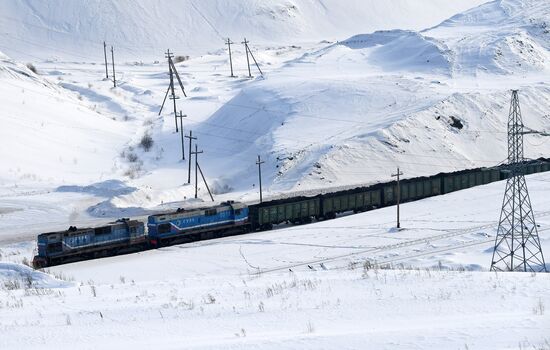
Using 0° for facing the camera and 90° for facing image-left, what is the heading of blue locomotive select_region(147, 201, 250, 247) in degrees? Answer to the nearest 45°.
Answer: approximately 45°

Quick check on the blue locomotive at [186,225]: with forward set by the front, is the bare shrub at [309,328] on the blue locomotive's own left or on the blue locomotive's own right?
on the blue locomotive's own left

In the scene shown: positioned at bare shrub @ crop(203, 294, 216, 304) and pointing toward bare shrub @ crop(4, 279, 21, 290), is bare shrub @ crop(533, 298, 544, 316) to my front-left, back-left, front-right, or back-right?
back-right

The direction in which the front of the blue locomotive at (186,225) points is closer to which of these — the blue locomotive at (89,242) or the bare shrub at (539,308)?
the blue locomotive

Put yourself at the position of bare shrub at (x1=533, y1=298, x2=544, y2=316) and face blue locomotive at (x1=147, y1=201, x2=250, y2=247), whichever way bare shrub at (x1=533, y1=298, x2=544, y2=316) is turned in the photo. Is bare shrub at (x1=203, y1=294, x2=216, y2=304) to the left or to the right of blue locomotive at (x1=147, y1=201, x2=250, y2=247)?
left

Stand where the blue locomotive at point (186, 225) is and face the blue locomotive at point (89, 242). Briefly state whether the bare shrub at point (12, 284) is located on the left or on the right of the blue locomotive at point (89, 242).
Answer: left

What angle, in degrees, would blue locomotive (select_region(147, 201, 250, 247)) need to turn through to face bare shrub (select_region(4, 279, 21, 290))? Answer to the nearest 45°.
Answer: approximately 45° to its left

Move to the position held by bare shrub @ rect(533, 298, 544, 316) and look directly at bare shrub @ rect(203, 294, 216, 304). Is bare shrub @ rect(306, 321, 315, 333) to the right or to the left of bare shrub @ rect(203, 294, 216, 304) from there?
left

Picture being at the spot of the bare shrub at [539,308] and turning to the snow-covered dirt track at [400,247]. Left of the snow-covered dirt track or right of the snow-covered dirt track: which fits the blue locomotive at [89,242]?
left

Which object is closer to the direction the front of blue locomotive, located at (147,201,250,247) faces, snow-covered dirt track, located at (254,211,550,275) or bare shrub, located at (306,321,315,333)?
the bare shrub

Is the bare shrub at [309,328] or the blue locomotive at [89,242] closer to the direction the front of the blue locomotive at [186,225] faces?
the blue locomotive

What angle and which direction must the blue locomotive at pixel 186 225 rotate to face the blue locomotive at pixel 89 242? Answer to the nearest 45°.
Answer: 0° — it already faces it

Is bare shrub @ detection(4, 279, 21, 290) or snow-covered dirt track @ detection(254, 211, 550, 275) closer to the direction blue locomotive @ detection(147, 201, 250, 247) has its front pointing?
the bare shrub
